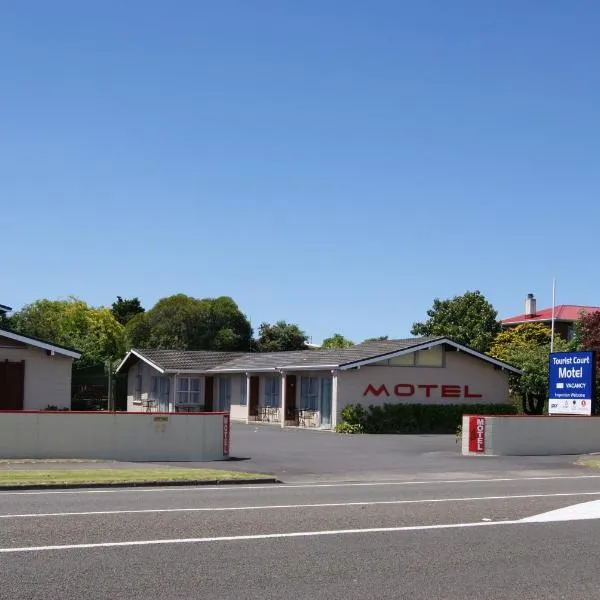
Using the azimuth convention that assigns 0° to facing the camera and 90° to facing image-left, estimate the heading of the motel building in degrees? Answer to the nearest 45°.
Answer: approximately 45°

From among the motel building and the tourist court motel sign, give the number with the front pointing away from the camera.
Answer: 0

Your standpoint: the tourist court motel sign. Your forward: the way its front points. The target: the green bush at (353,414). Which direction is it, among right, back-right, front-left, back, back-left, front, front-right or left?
back-right

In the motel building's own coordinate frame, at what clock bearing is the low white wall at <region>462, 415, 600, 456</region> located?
The low white wall is roughly at 10 o'clock from the motel building.

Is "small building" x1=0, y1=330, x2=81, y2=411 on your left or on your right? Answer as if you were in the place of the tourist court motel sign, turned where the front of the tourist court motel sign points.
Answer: on your right

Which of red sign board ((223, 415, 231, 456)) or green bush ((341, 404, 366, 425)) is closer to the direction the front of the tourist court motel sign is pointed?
the red sign board

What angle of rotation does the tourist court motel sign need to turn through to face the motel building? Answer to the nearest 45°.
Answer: approximately 135° to its right

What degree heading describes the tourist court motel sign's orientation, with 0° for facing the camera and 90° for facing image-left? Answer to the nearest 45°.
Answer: approximately 0°

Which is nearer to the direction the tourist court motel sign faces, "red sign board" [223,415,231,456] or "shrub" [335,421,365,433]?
the red sign board

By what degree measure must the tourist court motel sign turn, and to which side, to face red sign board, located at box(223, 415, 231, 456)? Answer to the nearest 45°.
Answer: approximately 45° to its right

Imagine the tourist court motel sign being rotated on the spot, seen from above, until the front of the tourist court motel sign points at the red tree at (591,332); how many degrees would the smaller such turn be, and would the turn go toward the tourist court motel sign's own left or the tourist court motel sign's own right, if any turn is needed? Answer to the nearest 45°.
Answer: approximately 180°

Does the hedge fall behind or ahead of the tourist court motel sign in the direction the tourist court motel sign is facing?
behind
